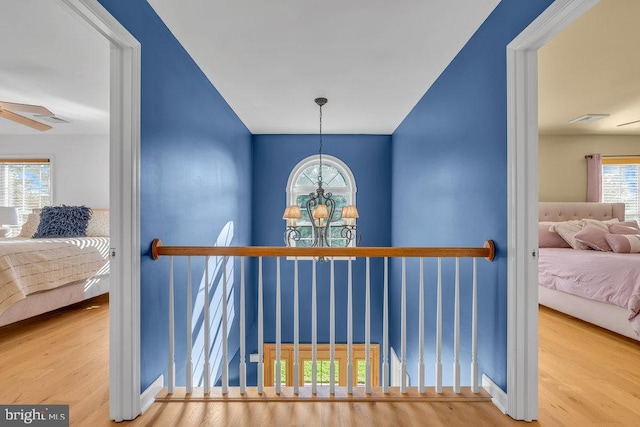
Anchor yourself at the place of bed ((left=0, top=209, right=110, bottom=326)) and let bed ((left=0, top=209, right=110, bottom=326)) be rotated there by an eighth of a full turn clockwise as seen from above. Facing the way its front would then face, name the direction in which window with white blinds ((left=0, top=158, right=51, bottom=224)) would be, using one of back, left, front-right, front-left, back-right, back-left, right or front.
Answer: right

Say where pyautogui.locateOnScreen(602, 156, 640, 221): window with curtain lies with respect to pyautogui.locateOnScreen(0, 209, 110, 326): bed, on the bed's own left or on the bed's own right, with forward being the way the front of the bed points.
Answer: on the bed's own left

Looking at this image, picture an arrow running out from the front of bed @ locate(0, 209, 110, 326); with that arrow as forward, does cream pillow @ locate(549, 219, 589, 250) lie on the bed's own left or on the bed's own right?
on the bed's own left

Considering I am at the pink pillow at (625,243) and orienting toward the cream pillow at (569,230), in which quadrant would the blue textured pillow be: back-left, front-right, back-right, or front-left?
front-left

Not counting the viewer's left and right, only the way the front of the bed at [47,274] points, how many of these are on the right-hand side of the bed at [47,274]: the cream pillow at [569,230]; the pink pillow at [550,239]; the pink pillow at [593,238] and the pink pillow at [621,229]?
0

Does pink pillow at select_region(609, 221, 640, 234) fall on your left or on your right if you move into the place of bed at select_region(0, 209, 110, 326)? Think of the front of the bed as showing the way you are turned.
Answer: on your left

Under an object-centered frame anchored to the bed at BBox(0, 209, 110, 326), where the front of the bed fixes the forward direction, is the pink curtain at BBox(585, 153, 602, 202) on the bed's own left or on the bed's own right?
on the bed's own left

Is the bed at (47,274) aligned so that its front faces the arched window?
no
